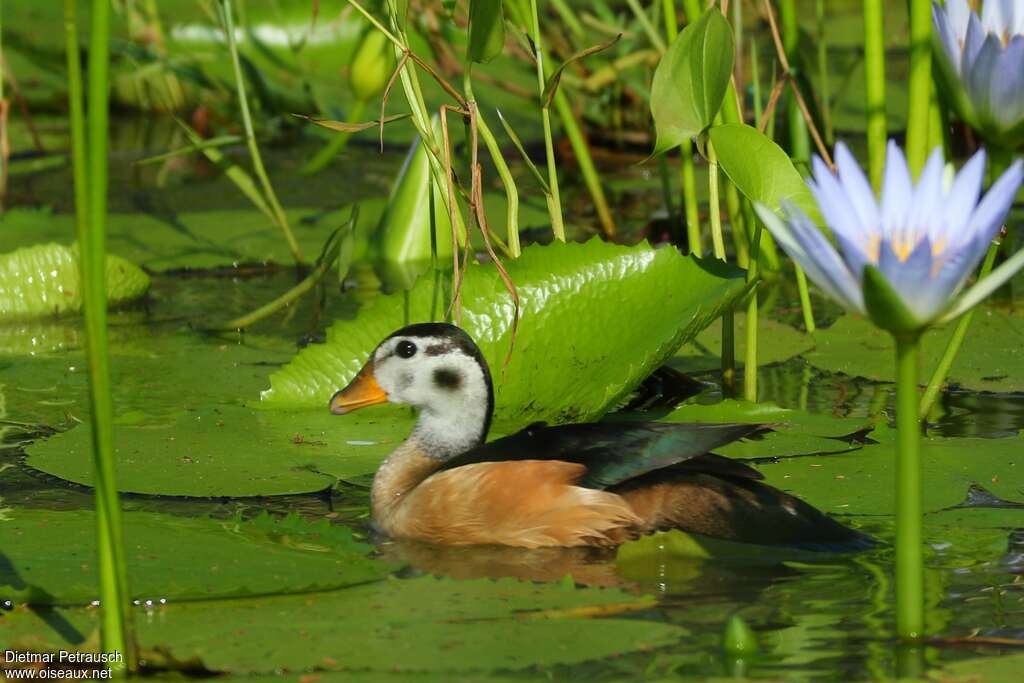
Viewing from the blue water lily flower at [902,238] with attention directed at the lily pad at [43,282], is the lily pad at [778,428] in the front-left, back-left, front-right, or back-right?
front-right

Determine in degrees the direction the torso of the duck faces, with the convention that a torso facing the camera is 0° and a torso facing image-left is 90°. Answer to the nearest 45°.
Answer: approximately 90°

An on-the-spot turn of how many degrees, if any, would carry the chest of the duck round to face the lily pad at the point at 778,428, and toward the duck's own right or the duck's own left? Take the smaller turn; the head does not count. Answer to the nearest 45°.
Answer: approximately 135° to the duck's own right

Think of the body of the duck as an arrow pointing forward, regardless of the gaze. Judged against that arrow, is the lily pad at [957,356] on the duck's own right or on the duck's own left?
on the duck's own right

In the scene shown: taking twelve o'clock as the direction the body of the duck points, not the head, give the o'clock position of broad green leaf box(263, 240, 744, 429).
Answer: The broad green leaf is roughly at 3 o'clock from the duck.

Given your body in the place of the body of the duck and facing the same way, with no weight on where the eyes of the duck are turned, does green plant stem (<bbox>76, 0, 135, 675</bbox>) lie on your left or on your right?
on your left

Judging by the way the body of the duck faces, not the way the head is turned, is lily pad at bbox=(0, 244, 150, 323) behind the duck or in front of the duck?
in front

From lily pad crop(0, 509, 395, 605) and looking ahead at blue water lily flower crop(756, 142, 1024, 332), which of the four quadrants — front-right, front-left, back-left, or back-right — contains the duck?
front-left

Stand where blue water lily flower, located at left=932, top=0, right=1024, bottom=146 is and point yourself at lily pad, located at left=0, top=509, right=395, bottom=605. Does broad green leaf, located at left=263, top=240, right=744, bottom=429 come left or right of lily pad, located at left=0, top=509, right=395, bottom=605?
right

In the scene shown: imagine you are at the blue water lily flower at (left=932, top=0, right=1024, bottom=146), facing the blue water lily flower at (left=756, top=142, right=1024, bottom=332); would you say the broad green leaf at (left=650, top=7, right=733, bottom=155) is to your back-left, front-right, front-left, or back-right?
front-right

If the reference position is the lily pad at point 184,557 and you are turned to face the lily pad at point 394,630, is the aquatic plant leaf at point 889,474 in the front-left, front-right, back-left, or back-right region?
front-left

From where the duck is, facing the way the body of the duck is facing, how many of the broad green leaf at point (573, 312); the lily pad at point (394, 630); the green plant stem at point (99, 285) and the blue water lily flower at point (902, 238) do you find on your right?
1

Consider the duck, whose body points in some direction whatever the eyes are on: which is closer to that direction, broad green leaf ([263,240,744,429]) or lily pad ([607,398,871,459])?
the broad green leaf
